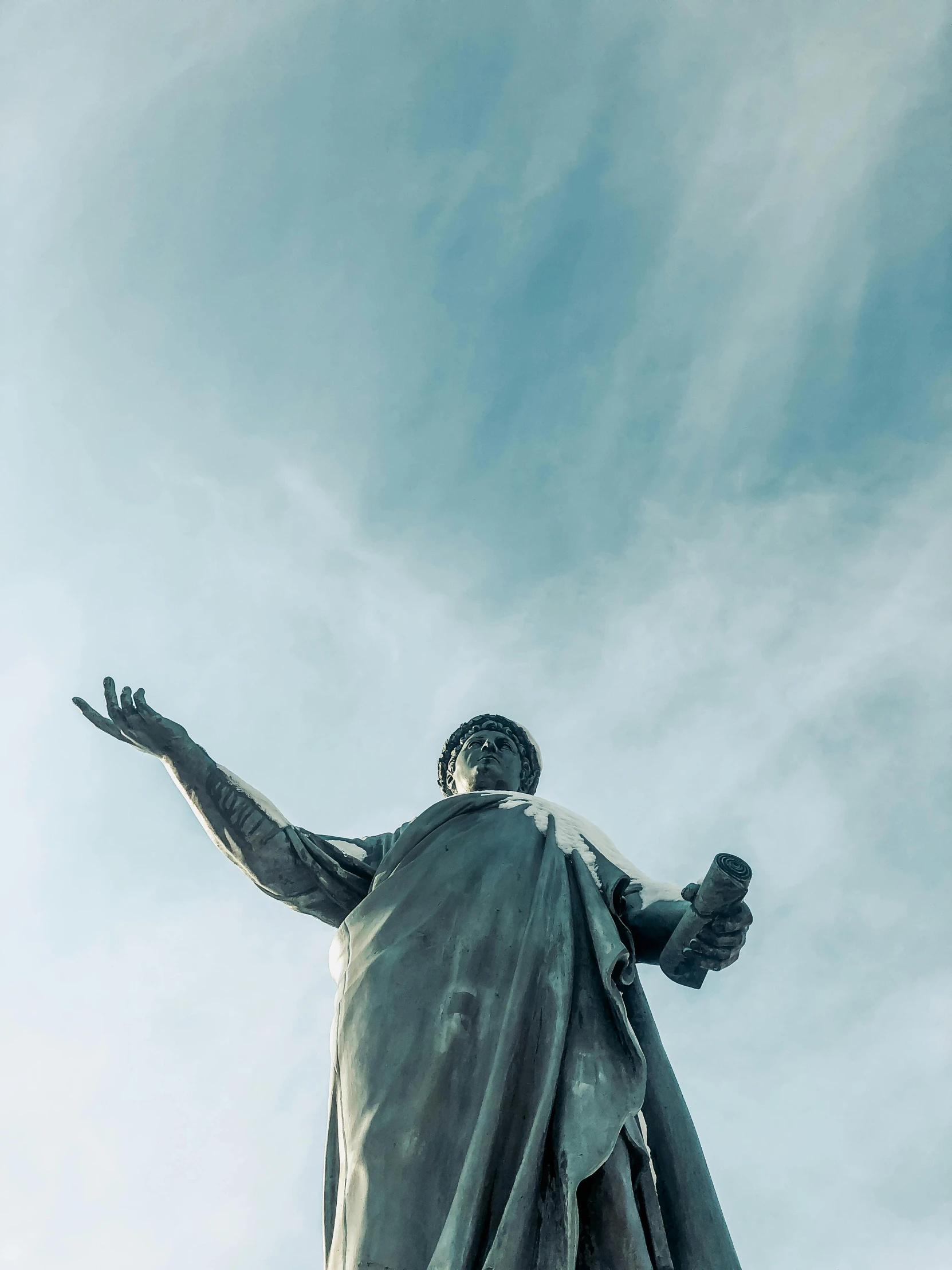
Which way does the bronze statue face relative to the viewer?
toward the camera
